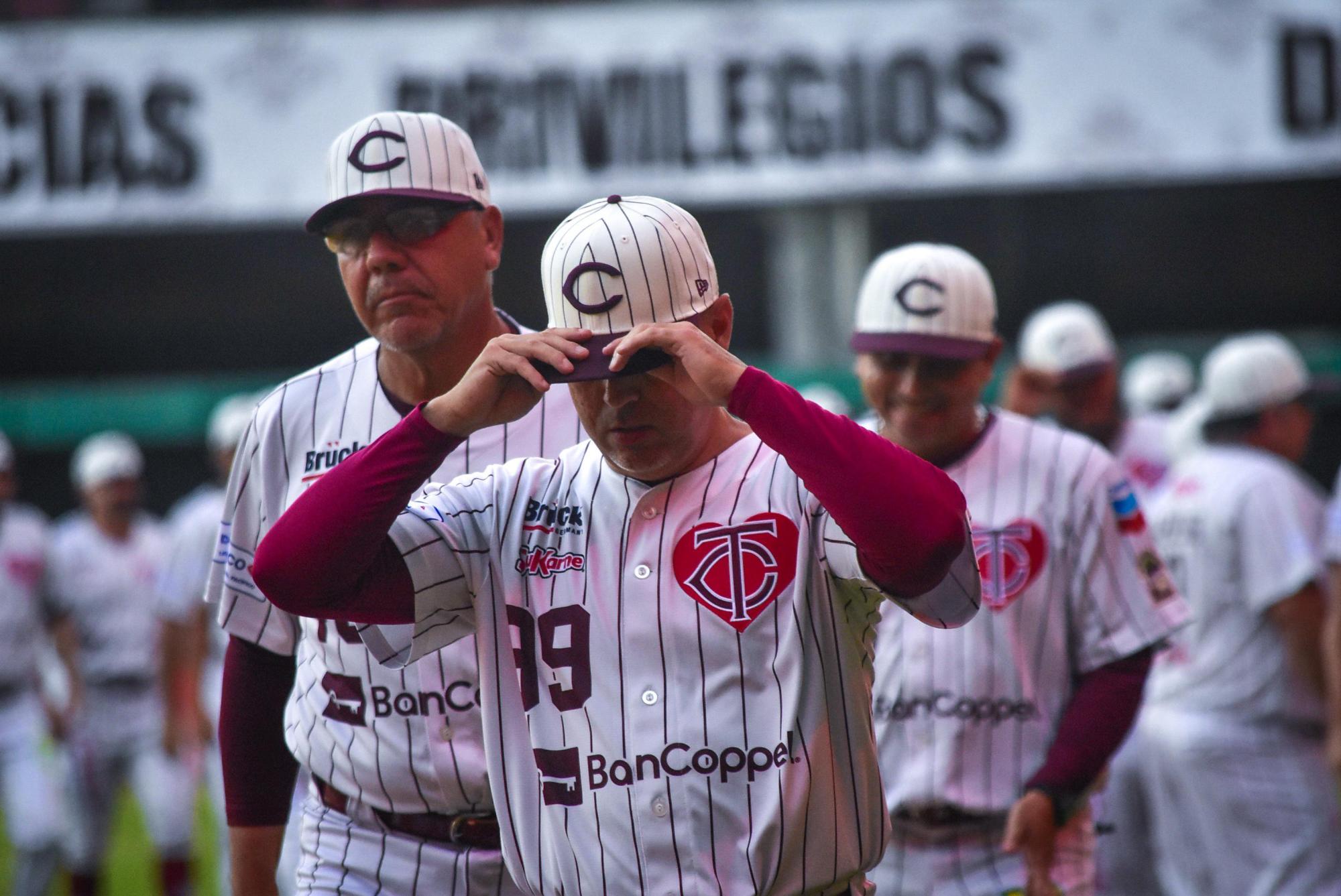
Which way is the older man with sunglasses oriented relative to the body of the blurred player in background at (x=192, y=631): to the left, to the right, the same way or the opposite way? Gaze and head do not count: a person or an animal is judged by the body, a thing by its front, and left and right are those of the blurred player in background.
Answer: the same way

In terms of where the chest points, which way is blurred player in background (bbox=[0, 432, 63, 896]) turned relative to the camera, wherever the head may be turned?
toward the camera

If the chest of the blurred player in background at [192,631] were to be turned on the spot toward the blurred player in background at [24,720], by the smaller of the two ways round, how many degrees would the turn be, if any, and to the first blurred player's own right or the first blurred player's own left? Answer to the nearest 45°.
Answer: approximately 90° to the first blurred player's own right

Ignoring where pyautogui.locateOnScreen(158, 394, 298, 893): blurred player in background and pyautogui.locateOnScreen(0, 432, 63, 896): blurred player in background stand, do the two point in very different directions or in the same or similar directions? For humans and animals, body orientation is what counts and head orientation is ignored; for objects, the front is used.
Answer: same or similar directions

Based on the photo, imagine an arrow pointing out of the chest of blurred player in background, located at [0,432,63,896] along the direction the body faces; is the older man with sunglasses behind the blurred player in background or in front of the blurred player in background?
in front

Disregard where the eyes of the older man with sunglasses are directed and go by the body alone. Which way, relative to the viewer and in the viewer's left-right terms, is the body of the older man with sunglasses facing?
facing the viewer

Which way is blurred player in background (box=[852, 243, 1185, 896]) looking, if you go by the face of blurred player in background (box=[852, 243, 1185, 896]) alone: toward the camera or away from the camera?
toward the camera

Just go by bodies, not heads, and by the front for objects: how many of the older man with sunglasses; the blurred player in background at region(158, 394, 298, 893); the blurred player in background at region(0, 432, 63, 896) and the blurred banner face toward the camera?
4

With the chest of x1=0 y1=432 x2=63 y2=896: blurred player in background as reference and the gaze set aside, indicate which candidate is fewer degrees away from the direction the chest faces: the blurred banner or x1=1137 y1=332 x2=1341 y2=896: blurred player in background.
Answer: the blurred player in background

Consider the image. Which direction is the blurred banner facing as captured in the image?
toward the camera

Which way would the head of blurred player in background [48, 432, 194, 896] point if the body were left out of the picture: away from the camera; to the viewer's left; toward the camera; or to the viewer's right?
toward the camera

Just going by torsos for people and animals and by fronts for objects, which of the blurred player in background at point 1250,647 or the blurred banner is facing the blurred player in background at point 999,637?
the blurred banner

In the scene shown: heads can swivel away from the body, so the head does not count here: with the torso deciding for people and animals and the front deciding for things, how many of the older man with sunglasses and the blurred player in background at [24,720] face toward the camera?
2

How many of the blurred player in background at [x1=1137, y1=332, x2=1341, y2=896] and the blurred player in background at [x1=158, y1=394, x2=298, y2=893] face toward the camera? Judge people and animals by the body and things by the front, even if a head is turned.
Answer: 1
